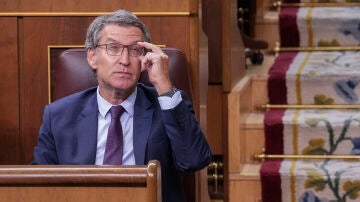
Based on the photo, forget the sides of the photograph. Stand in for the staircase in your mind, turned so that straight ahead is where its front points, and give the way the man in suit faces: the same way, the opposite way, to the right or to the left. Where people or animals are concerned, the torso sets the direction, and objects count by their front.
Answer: the same way

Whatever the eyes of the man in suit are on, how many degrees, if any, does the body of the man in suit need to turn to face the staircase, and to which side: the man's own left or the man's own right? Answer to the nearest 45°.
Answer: approximately 135° to the man's own left

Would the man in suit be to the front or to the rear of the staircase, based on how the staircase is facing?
to the front

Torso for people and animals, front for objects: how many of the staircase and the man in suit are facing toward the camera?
2

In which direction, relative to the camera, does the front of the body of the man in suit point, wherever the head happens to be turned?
toward the camera

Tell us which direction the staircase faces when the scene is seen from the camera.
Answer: facing the viewer
